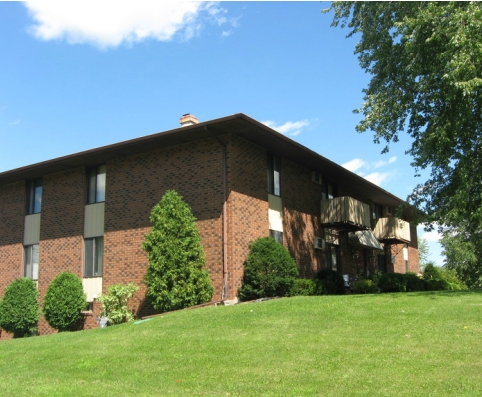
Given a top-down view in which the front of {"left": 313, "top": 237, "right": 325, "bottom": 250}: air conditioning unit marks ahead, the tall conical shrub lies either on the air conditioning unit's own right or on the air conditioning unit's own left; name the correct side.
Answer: on the air conditioning unit's own right

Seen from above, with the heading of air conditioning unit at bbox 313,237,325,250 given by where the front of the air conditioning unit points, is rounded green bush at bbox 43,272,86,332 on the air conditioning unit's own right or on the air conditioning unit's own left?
on the air conditioning unit's own right

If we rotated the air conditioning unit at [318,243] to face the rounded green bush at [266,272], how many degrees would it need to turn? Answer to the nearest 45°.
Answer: approximately 45° to its right

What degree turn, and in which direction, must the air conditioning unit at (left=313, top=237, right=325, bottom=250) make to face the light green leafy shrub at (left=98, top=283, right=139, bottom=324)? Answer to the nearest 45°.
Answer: approximately 90° to its right

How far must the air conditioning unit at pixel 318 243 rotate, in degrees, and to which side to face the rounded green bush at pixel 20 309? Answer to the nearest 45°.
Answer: approximately 135° to its right

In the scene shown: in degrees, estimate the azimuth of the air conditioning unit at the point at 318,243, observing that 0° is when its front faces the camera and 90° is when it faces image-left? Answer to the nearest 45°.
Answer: approximately 315°

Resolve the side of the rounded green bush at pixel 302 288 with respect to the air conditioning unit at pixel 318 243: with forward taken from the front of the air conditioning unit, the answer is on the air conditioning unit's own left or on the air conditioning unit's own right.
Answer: on the air conditioning unit's own right
